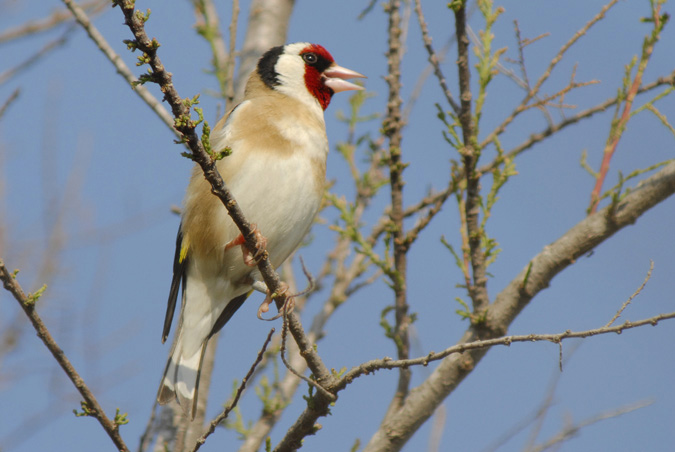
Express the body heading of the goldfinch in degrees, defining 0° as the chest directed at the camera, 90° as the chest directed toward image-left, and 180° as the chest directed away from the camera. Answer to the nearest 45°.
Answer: approximately 315°
